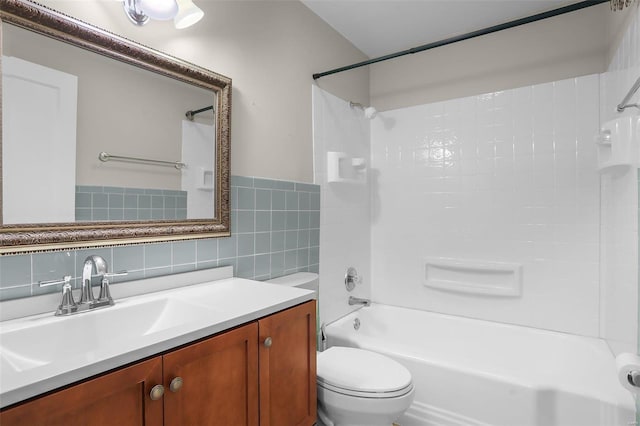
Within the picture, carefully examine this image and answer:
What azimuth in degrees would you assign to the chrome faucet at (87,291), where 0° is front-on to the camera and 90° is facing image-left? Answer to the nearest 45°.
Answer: approximately 315°

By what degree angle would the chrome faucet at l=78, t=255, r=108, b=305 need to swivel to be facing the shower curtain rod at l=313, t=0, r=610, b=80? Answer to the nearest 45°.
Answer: approximately 45° to its left

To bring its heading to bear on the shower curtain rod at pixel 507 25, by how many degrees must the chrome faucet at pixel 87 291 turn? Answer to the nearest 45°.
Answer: approximately 45° to its left

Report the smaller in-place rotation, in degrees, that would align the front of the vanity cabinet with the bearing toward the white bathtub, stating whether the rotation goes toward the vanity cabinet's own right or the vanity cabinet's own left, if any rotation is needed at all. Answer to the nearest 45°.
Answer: approximately 45° to the vanity cabinet's own left

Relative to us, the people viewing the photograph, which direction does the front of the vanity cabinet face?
facing the viewer and to the right of the viewer
